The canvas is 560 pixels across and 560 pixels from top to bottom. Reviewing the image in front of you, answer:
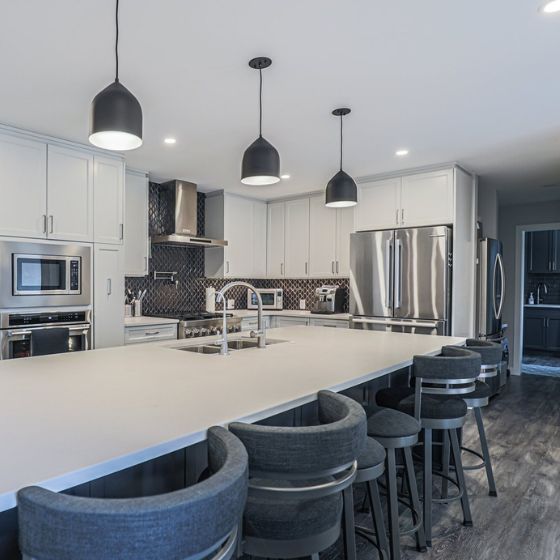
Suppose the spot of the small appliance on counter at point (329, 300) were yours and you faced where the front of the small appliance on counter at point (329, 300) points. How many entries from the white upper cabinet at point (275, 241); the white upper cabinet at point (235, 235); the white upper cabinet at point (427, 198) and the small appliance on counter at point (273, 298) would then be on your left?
1

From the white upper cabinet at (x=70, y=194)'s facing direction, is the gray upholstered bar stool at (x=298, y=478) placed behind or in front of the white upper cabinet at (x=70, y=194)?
in front

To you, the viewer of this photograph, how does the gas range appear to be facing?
facing the viewer and to the right of the viewer

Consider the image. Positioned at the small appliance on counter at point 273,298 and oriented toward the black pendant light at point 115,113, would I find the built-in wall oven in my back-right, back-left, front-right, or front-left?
front-right

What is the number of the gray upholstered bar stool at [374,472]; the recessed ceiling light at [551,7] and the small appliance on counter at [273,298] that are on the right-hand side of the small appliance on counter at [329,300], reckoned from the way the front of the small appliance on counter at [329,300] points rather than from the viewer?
1

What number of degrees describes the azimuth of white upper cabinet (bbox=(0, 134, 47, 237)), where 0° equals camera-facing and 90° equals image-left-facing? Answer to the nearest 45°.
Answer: approximately 315°

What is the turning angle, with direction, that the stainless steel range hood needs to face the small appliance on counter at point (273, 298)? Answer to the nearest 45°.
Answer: approximately 90° to its left

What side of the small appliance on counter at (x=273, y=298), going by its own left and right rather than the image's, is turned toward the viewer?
front

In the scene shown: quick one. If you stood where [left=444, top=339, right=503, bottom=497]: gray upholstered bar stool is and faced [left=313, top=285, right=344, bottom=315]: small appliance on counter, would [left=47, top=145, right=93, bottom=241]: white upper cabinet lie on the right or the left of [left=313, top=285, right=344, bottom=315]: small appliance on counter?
left
